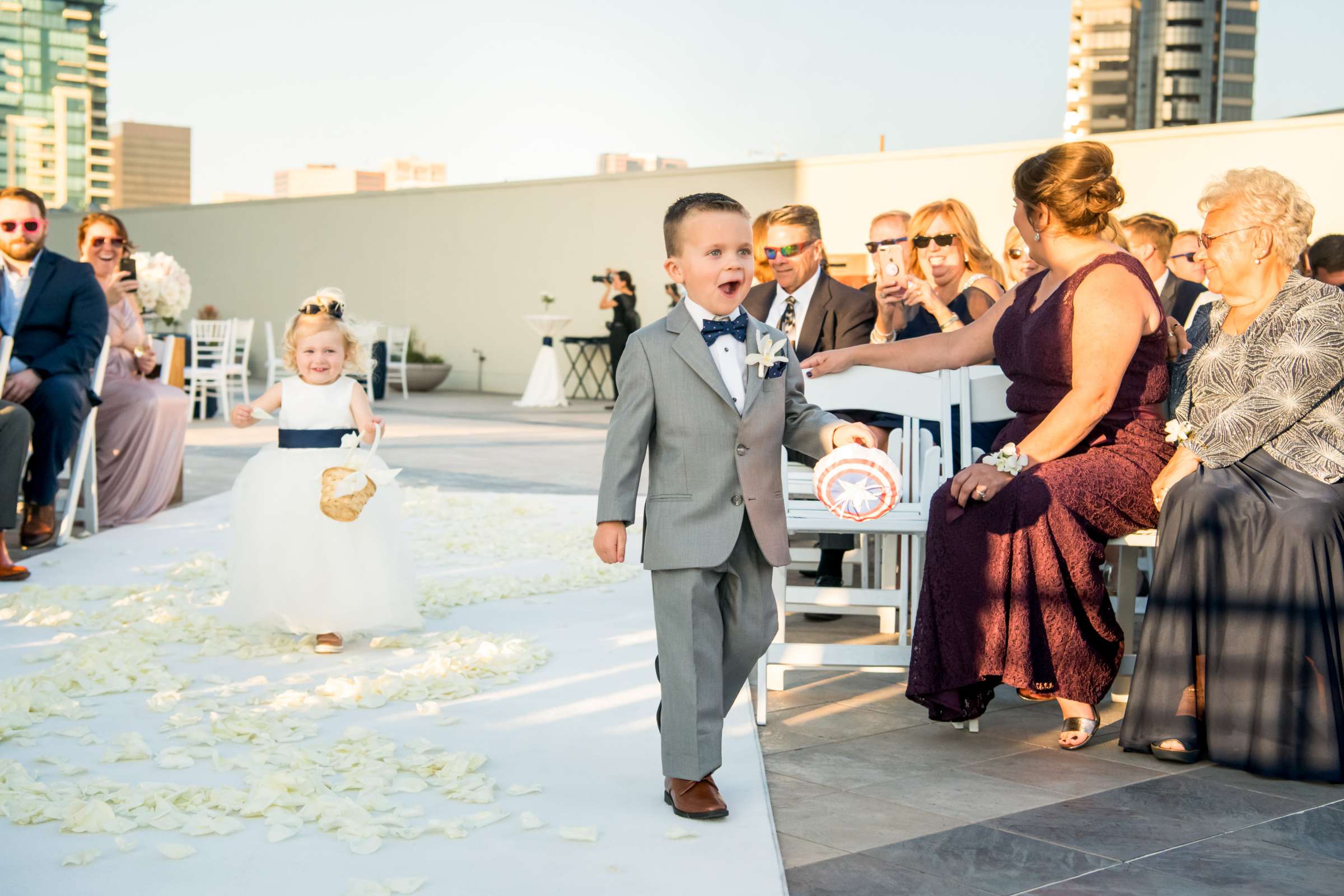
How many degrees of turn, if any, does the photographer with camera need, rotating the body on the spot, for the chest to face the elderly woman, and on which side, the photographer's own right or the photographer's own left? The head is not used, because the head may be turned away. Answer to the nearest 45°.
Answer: approximately 90° to the photographer's own left

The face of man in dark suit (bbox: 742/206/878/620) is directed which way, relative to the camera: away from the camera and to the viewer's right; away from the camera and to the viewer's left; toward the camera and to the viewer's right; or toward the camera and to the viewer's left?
toward the camera and to the viewer's left

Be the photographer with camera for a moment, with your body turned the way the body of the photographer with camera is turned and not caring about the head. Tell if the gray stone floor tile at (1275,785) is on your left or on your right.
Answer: on your left

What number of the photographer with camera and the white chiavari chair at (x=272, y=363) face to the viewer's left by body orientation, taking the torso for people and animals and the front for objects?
1

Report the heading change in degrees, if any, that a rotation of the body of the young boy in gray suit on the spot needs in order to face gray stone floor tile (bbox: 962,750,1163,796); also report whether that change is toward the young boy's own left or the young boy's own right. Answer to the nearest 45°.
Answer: approximately 90° to the young boy's own left

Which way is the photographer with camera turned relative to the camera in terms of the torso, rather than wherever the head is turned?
to the viewer's left

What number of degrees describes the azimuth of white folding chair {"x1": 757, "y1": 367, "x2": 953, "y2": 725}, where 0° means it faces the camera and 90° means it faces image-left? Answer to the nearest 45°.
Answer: approximately 45°

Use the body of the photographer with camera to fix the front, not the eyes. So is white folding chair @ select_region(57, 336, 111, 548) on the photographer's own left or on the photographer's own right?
on the photographer's own left

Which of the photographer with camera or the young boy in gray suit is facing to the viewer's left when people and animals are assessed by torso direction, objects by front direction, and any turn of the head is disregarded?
the photographer with camera

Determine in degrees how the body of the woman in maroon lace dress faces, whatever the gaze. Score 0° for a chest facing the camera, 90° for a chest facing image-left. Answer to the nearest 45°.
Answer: approximately 45°

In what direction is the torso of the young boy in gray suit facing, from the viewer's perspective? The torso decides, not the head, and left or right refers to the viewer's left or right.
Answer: facing the viewer and to the right of the viewer

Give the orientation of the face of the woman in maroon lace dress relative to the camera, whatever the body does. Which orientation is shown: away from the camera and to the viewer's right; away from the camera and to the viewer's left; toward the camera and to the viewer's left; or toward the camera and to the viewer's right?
away from the camera and to the viewer's left

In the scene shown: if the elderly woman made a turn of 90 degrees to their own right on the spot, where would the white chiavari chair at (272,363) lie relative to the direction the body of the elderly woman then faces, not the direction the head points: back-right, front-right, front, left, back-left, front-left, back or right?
front
